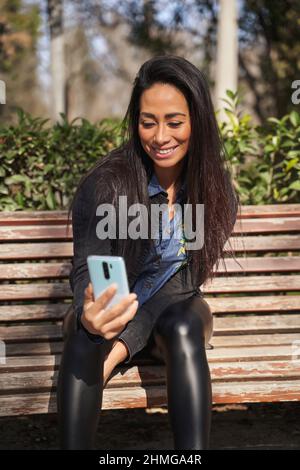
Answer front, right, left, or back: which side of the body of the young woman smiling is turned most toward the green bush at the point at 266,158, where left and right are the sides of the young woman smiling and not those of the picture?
back

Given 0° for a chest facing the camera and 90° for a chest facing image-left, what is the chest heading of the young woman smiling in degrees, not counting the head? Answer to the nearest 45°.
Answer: approximately 0°

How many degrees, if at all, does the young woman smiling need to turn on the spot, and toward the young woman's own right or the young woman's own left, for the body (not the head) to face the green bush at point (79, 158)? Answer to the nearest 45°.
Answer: approximately 180°

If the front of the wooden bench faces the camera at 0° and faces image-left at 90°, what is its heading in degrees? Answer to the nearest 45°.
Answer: approximately 0°

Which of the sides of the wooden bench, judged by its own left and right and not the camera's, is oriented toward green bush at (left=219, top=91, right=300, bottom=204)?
back

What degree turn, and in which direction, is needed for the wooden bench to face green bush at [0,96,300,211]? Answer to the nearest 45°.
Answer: approximately 135° to its right
